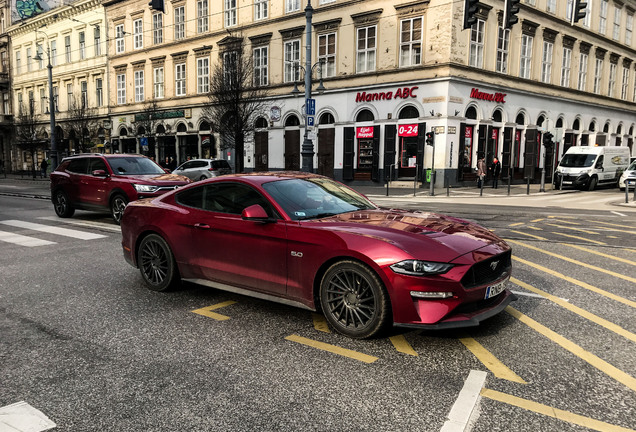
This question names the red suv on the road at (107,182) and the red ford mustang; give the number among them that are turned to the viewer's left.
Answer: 0

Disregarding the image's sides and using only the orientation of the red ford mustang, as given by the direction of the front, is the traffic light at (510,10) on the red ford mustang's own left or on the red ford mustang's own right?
on the red ford mustang's own left

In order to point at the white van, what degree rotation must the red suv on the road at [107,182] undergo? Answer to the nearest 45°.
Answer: approximately 45° to its left

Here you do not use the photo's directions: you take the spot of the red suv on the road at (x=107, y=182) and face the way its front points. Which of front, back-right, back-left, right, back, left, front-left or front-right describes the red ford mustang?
front-right

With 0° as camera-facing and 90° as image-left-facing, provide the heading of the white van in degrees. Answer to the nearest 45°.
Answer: approximately 45°

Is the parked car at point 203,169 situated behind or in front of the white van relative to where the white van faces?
in front

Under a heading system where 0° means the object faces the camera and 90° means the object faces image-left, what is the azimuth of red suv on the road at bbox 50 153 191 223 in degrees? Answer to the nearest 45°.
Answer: approximately 315°

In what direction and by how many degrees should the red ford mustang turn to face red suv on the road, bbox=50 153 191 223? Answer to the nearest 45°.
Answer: approximately 180°

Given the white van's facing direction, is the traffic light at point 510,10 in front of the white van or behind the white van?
in front

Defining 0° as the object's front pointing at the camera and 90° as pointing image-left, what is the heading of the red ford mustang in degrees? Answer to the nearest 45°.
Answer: approximately 315°

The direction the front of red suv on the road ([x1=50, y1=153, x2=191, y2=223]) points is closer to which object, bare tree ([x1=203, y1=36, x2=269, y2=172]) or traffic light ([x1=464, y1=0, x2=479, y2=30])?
the traffic light
